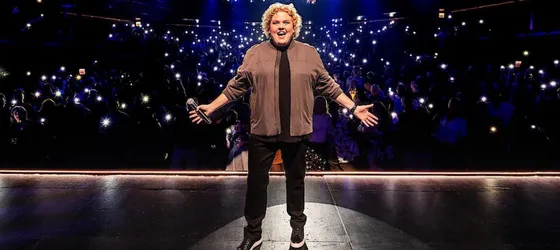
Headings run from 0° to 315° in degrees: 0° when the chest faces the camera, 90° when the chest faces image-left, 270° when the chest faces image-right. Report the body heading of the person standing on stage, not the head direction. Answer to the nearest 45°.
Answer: approximately 0°
